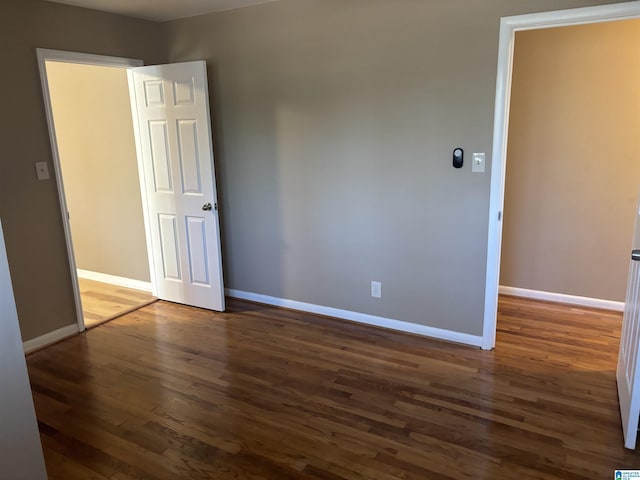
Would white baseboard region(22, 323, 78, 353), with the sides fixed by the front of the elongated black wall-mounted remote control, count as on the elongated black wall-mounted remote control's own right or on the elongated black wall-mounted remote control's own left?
on the elongated black wall-mounted remote control's own right

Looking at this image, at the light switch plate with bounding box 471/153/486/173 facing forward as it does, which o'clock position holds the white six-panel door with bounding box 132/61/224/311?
The white six-panel door is roughly at 3 o'clock from the light switch plate.

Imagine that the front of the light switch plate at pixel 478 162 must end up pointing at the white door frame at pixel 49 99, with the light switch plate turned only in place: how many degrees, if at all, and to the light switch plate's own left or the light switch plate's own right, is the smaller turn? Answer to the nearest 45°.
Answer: approximately 90° to the light switch plate's own right

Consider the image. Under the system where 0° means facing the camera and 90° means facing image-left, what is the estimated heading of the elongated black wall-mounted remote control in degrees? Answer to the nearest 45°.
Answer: approximately 0°

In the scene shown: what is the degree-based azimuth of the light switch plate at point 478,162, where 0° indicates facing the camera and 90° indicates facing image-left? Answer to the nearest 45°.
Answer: approximately 0°

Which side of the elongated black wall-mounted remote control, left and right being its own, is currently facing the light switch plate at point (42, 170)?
right

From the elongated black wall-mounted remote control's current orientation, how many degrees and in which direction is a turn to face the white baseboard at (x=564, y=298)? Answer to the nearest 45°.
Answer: approximately 135° to its left

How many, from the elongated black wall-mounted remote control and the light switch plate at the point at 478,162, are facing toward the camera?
2

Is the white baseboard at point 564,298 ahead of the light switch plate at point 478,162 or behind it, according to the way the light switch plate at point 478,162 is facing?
behind
